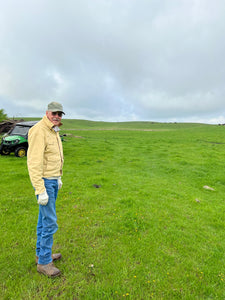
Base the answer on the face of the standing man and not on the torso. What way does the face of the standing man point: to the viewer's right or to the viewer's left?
to the viewer's right

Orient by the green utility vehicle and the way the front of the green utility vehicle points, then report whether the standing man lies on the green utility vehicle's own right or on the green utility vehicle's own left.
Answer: on the green utility vehicle's own left

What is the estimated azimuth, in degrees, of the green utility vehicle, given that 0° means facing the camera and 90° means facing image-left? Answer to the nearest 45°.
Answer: approximately 45°
